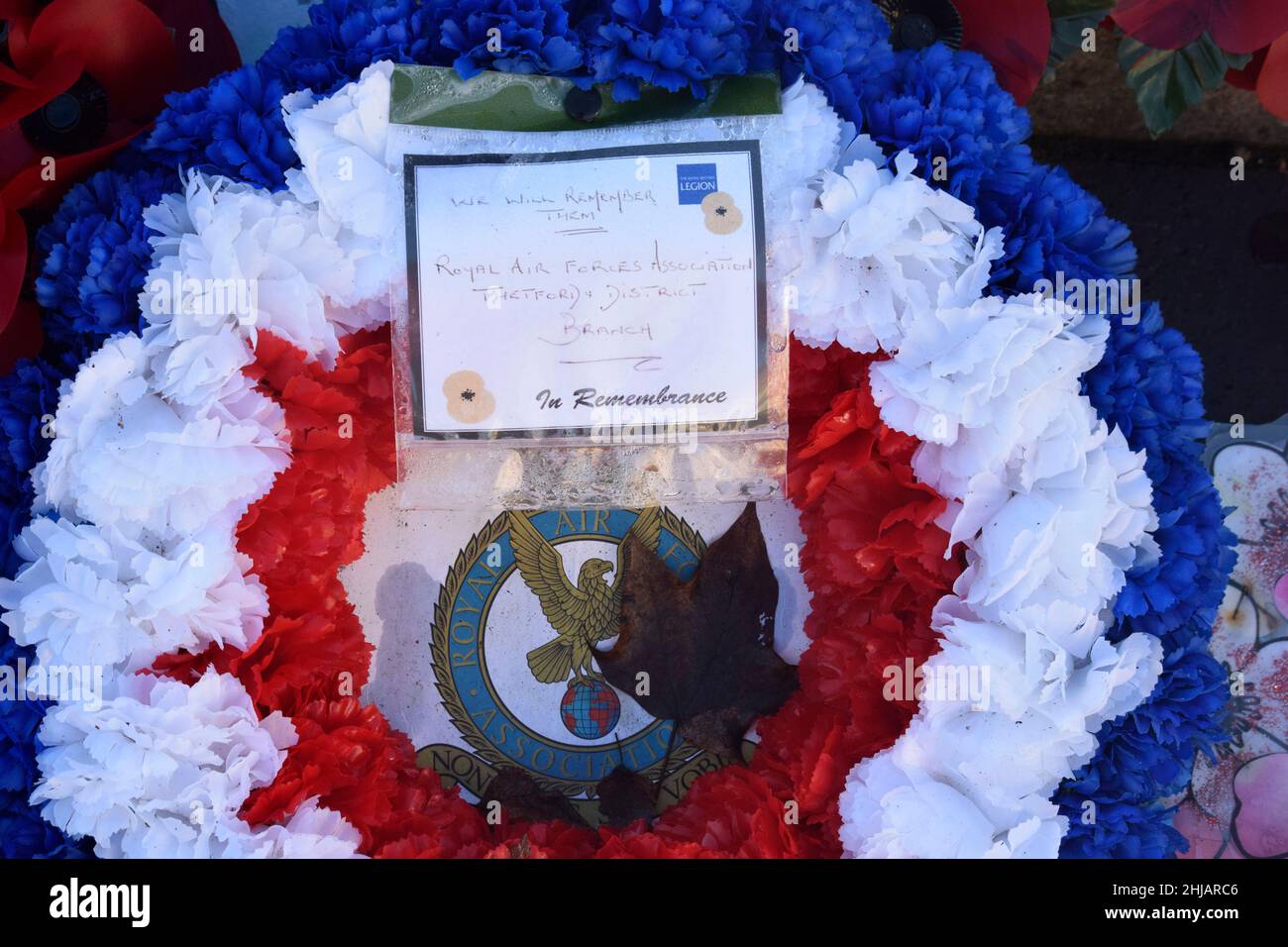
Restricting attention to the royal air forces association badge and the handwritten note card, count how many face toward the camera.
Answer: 2

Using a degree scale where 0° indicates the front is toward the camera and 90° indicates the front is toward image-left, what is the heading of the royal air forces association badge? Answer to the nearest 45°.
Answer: approximately 0°

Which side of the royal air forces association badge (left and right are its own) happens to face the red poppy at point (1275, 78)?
left

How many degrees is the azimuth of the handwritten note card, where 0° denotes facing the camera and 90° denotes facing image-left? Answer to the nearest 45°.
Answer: approximately 0°
